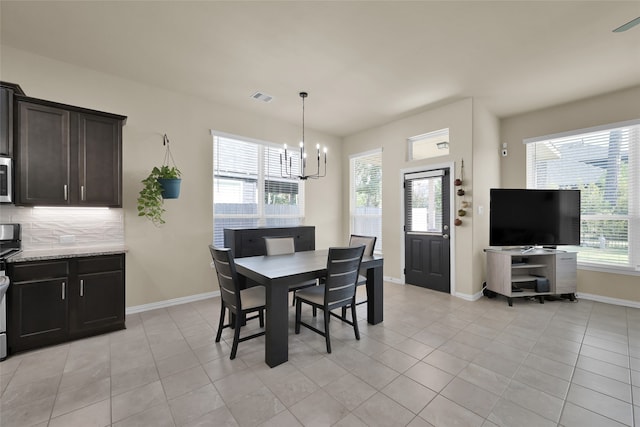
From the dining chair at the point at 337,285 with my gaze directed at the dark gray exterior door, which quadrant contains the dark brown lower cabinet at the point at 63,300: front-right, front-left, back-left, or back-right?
back-left

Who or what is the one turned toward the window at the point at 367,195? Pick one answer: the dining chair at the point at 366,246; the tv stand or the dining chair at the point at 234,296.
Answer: the dining chair at the point at 234,296

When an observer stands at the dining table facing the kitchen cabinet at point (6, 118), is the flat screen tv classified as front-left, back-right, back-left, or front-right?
back-right

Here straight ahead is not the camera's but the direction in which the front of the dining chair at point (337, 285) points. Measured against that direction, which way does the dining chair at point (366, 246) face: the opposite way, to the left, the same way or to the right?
to the left

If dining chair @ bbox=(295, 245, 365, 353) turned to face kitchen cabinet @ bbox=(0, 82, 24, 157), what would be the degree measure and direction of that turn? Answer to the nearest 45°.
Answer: approximately 45° to its left

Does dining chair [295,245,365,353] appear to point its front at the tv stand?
no

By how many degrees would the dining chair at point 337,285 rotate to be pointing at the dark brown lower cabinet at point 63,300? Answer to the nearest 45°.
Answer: approximately 45° to its left

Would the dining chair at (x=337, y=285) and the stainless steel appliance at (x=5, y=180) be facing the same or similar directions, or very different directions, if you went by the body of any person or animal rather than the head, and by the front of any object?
very different directions

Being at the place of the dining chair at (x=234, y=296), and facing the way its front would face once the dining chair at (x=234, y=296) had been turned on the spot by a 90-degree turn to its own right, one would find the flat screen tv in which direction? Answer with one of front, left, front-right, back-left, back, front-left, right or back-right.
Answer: front-left

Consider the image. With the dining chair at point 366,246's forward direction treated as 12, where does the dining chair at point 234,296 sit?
the dining chair at point 234,296 is roughly at 12 o'clock from the dining chair at point 366,246.

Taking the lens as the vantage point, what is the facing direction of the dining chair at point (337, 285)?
facing away from the viewer and to the left of the viewer

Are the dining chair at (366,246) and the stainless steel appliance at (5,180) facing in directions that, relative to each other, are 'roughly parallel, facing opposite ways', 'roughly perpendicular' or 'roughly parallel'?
roughly perpendicular

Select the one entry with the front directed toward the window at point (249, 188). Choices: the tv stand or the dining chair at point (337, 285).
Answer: the dining chair
